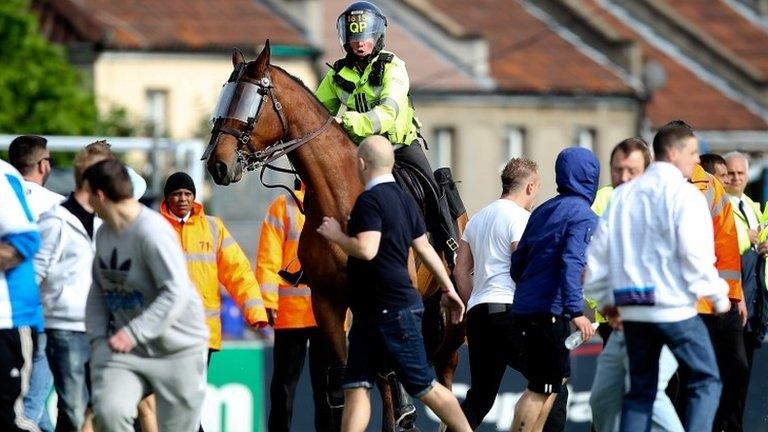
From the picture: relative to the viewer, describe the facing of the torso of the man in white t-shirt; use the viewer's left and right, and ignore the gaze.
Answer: facing away from the viewer and to the right of the viewer

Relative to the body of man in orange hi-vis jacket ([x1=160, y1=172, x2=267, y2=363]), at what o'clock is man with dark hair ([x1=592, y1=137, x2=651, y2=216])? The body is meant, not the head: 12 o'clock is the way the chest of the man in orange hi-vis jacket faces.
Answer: The man with dark hair is roughly at 10 o'clock from the man in orange hi-vis jacket.

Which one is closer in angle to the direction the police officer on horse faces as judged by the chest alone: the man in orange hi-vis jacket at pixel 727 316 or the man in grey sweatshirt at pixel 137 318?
the man in grey sweatshirt

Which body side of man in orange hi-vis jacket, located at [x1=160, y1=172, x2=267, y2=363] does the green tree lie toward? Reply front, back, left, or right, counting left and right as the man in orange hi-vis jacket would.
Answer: back

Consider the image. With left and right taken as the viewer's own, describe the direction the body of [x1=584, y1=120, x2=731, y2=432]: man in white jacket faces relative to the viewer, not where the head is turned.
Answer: facing away from the viewer and to the right of the viewer

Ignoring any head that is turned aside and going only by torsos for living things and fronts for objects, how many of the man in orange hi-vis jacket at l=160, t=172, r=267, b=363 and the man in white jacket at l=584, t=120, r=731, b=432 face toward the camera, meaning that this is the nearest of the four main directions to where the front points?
1

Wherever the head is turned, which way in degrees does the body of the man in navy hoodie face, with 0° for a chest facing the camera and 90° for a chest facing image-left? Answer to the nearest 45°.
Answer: approximately 225°

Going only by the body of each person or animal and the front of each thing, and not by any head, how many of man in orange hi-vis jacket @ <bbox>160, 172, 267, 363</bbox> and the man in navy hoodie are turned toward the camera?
1
